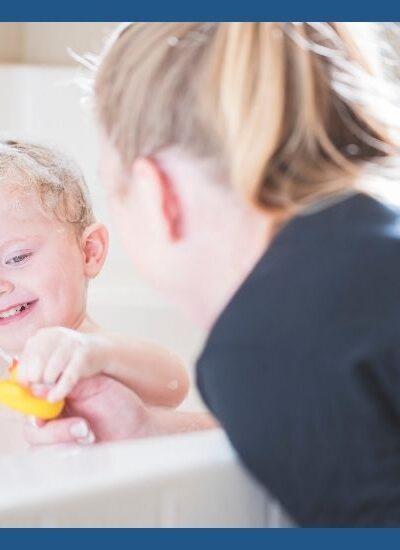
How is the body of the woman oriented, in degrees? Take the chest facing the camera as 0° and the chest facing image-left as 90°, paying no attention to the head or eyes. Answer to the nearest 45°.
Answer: approximately 135°

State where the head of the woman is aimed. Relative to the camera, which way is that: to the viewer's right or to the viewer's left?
to the viewer's left
